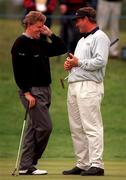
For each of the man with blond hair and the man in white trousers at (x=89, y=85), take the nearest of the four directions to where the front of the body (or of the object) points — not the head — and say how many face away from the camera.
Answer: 0

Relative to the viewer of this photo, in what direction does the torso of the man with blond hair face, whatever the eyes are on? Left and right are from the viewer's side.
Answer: facing the viewer and to the right of the viewer

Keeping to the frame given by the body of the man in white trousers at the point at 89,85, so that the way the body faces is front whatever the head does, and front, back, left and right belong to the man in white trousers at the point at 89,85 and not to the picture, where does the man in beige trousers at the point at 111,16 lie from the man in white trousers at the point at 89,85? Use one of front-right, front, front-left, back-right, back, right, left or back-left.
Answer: back-right

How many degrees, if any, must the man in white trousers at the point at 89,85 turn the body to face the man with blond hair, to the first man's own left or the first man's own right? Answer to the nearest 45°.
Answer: approximately 45° to the first man's own right

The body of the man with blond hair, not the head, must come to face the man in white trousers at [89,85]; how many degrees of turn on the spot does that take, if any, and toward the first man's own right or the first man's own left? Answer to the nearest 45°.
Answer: approximately 45° to the first man's own left

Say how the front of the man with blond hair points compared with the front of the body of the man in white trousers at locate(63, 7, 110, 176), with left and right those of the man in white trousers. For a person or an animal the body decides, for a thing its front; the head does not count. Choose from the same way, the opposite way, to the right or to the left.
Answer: to the left

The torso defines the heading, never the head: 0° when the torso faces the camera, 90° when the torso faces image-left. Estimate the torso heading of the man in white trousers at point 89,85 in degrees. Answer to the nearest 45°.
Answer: approximately 45°

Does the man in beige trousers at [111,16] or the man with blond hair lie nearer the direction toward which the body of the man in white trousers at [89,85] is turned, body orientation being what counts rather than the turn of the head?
the man with blond hair

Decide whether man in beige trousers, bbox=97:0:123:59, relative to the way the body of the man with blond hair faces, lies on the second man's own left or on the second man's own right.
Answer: on the second man's own left
